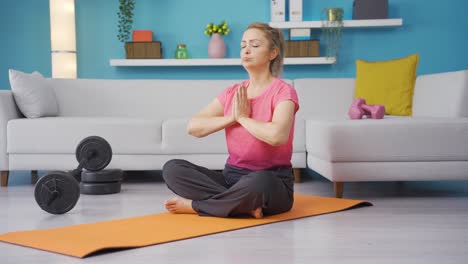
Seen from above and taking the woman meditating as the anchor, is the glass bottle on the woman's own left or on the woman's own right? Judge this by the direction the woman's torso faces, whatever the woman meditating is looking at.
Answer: on the woman's own right

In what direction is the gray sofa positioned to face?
toward the camera

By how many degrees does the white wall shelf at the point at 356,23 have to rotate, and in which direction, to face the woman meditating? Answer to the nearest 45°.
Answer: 0° — it already faces them

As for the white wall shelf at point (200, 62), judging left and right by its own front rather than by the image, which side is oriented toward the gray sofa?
front

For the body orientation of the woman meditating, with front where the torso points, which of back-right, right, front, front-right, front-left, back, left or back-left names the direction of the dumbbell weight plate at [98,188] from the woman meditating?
right

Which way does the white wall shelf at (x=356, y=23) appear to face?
toward the camera

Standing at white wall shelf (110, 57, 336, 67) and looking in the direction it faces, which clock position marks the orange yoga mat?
The orange yoga mat is roughly at 12 o'clock from the white wall shelf.

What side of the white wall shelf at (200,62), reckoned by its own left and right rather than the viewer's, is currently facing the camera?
front

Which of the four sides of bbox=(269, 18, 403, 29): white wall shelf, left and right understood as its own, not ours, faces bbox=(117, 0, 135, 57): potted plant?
right

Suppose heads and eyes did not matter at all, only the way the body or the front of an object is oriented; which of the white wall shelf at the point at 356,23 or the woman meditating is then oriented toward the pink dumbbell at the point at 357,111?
the white wall shelf

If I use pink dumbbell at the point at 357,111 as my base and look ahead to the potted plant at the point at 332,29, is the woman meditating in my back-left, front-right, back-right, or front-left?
back-left

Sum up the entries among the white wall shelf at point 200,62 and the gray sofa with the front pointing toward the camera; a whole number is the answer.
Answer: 2

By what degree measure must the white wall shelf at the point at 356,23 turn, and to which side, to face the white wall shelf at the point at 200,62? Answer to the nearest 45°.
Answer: approximately 90° to its right

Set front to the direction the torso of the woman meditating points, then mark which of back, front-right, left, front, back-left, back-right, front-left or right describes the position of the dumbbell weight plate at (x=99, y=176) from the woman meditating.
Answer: right

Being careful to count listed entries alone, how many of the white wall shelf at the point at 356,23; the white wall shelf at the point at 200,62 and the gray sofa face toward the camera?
3

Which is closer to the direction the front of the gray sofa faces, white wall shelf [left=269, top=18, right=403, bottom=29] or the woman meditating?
the woman meditating

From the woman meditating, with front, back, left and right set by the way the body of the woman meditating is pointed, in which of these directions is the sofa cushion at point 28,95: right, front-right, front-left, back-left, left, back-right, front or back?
right

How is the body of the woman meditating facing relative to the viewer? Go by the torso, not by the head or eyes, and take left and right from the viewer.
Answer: facing the viewer and to the left of the viewer
